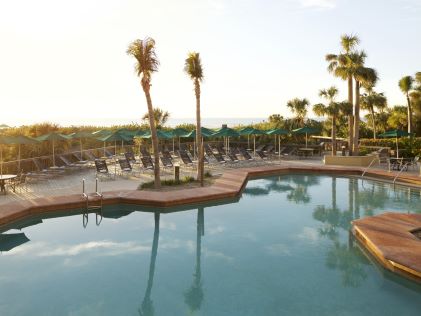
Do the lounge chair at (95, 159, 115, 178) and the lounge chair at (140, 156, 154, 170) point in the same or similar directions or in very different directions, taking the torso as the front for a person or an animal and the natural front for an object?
same or similar directions

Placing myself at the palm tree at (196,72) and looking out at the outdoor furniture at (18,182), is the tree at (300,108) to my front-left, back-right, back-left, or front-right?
back-right

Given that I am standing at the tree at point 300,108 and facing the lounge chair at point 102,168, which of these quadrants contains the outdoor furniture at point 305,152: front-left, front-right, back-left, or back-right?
front-left

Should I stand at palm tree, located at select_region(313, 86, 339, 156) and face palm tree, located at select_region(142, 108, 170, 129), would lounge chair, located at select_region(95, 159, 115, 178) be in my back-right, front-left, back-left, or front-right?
front-left

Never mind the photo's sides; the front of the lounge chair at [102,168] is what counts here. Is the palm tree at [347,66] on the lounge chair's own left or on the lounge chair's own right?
on the lounge chair's own left

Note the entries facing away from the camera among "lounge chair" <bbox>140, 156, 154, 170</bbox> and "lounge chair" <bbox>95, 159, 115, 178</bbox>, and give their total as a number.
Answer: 0

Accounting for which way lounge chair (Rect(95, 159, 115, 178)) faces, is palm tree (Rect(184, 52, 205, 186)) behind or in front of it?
in front

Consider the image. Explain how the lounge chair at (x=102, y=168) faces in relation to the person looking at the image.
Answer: facing the viewer and to the right of the viewer

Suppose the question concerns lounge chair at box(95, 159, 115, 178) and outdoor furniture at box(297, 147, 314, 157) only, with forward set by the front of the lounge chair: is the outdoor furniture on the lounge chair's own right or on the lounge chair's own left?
on the lounge chair's own left

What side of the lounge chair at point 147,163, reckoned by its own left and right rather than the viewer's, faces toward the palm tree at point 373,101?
left

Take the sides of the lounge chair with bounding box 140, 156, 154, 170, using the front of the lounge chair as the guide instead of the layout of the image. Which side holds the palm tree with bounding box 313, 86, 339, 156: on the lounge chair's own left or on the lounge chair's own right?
on the lounge chair's own left

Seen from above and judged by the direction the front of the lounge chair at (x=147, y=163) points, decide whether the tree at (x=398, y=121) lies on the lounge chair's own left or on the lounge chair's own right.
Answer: on the lounge chair's own left

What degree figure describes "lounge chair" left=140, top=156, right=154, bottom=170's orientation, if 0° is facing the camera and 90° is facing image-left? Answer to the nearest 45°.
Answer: approximately 315°

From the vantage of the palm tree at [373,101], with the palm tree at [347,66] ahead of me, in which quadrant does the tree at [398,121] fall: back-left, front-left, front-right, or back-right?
back-left
